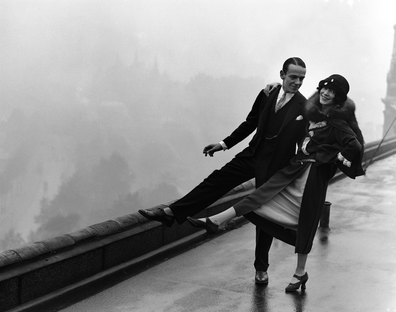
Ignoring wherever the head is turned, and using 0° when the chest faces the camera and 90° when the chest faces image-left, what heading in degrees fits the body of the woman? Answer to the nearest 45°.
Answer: approximately 45°

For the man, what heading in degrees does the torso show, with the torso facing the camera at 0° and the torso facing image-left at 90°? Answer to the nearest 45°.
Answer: approximately 0°
